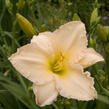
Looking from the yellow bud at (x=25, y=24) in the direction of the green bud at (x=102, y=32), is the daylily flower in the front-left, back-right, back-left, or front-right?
front-right

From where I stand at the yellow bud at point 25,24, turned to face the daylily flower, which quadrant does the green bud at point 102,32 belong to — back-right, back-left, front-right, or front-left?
front-left

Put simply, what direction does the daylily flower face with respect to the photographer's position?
facing the viewer

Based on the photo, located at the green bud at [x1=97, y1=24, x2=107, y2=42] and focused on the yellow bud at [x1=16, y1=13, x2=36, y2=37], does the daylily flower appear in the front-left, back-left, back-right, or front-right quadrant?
front-left
